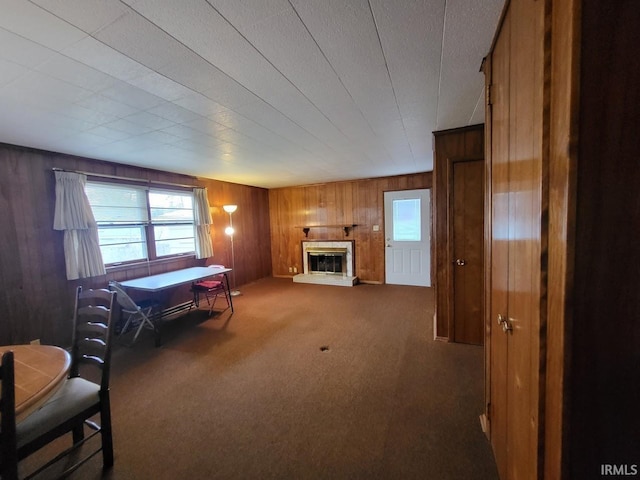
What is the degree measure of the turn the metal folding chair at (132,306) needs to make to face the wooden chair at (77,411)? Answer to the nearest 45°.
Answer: approximately 135° to its right

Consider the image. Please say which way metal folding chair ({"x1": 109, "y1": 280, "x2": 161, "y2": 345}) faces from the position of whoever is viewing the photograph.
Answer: facing away from the viewer and to the right of the viewer

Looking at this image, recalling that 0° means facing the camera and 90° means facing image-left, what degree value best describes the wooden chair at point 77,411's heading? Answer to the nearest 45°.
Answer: approximately 45°

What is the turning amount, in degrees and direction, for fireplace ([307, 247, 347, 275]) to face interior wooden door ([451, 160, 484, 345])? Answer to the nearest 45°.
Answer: approximately 45° to its left

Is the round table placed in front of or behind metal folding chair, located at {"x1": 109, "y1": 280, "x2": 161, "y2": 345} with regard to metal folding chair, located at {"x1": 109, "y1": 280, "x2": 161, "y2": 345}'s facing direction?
behind

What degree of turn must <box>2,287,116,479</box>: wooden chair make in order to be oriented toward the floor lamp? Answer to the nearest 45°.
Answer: approximately 180°

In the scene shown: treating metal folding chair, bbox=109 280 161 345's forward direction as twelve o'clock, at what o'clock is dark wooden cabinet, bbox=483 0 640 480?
The dark wooden cabinet is roughly at 4 o'clock from the metal folding chair.

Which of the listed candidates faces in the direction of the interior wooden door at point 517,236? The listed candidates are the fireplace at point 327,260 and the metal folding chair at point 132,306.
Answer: the fireplace

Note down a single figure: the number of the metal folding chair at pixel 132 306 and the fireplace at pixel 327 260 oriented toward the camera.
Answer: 1
